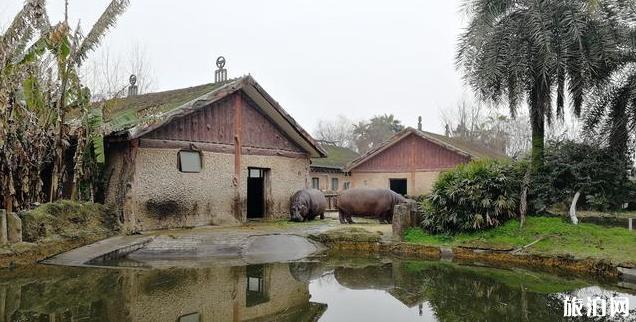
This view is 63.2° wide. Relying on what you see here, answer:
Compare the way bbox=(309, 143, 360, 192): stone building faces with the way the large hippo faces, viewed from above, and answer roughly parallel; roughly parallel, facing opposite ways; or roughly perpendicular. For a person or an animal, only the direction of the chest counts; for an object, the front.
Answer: roughly perpendicular

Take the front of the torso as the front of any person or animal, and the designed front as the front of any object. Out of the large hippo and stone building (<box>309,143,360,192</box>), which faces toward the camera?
the stone building

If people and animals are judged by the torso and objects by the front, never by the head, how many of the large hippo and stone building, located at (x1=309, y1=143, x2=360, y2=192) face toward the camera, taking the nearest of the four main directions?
1

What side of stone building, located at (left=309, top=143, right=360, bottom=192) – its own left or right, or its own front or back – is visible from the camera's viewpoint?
front

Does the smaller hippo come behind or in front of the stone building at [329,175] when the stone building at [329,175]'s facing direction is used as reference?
in front
